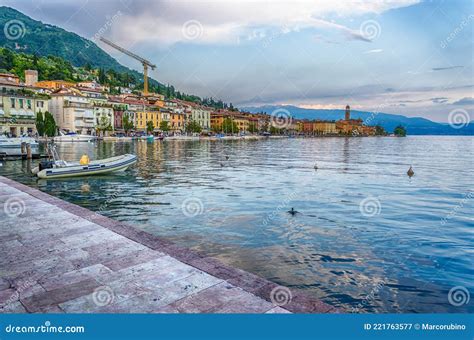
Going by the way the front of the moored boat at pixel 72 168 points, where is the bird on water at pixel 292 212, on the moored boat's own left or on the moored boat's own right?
on the moored boat's own right

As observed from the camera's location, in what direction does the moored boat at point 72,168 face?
facing to the right of the viewer
